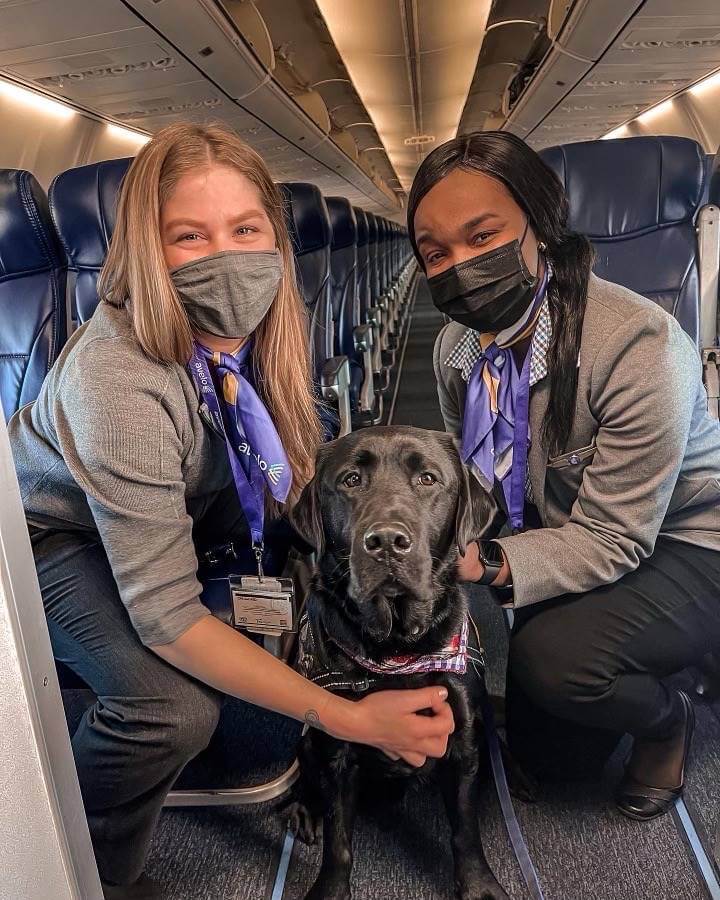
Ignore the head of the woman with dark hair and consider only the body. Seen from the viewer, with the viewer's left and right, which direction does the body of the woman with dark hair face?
facing the viewer and to the left of the viewer

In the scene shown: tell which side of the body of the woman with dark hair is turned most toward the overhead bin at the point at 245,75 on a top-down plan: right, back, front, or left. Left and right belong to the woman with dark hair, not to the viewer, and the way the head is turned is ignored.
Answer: right

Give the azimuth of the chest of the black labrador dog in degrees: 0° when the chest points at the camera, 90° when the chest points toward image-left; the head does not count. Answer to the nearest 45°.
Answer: approximately 0°

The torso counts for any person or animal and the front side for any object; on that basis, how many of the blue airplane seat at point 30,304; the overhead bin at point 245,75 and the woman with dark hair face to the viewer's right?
1

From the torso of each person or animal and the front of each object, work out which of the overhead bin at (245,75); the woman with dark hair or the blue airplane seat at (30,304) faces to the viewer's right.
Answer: the overhead bin

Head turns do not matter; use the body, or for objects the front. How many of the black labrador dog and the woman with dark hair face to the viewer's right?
0

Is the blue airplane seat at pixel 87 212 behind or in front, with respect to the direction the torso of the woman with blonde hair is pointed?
behind

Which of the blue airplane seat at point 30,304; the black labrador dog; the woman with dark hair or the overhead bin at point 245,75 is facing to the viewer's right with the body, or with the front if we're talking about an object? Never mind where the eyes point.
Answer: the overhead bin

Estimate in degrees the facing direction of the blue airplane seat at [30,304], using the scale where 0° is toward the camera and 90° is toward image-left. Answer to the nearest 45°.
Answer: approximately 0°

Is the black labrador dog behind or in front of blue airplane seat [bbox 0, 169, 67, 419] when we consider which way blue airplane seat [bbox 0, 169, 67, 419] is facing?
in front

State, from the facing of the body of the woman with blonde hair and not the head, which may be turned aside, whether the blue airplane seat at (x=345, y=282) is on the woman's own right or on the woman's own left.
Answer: on the woman's own left

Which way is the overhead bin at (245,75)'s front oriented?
to the viewer's right

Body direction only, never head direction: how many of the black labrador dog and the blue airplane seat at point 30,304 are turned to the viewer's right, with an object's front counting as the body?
0
